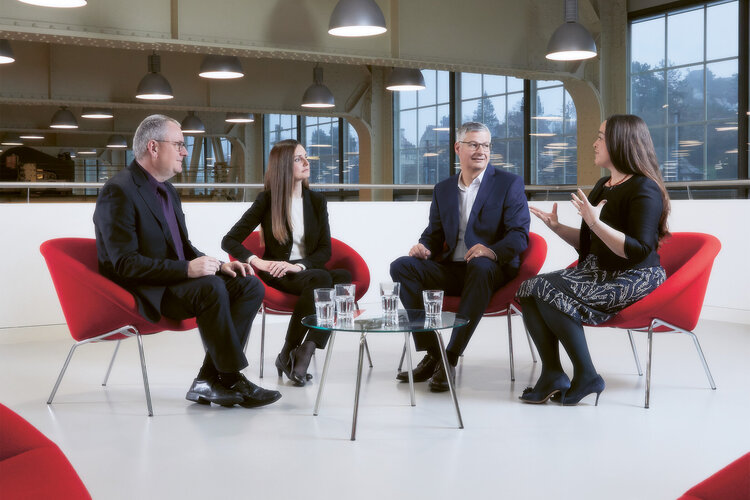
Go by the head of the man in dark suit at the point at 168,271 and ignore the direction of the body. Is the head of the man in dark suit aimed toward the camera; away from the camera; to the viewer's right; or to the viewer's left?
to the viewer's right

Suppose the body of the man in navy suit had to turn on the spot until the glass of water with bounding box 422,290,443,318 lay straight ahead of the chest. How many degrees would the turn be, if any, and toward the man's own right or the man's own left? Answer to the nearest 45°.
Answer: approximately 45° to the man's own left

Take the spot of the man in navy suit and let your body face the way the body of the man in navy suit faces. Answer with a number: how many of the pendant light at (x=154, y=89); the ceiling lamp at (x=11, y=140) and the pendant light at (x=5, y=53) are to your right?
3

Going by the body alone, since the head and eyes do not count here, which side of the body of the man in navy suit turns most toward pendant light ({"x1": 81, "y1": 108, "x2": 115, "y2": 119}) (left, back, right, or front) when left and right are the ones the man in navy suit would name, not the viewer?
right

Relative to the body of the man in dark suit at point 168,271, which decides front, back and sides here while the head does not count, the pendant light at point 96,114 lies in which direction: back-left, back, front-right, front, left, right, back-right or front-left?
back-left

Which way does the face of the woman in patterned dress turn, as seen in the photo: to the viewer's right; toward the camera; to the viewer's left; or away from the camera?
to the viewer's left

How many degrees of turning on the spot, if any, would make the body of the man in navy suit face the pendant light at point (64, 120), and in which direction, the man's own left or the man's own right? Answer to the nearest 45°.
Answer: approximately 90° to the man's own right

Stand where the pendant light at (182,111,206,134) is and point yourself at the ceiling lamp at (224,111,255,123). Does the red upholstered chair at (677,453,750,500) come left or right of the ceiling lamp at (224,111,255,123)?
right

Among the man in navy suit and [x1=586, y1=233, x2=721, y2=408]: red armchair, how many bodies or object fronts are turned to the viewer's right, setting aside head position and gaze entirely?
0

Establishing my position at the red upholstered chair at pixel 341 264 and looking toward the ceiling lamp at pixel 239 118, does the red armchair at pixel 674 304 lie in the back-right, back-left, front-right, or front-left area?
back-right

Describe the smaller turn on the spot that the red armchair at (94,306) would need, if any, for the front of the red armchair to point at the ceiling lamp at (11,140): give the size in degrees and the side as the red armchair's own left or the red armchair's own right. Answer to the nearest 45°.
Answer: approximately 135° to the red armchair's own left

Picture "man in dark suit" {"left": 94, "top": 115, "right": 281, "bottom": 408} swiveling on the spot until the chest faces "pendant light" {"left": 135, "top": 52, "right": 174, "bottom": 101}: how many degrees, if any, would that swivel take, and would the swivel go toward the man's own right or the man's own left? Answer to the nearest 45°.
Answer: approximately 135° to the man's own left

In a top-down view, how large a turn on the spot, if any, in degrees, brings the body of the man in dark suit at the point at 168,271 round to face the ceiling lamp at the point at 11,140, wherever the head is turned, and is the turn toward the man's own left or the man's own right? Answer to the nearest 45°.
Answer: approximately 135° to the man's own left
